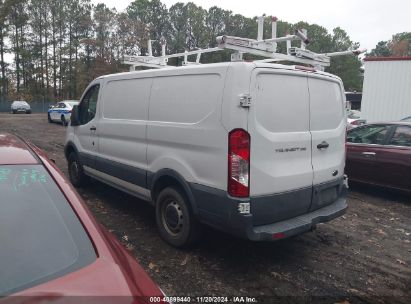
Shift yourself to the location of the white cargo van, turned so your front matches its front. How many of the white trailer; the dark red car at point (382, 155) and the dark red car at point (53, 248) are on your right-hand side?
2

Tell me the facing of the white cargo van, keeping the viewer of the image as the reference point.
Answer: facing away from the viewer and to the left of the viewer

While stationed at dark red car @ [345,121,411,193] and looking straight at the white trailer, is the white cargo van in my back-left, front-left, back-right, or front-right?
back-left

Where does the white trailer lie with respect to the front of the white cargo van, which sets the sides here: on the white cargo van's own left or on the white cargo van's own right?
on the white cargo van's own right

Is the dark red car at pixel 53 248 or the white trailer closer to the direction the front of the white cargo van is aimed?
the white trailer

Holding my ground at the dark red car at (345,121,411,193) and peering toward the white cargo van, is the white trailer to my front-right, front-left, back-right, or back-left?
back-right

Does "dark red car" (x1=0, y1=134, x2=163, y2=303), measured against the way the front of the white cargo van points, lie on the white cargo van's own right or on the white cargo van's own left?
on the white cargo van's own left

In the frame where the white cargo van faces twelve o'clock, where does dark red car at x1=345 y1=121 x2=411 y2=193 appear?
The dark red car is roughly at 3 o'clock from the white cargo van.
